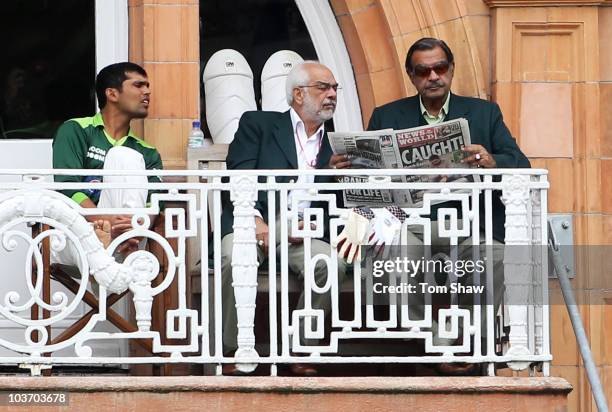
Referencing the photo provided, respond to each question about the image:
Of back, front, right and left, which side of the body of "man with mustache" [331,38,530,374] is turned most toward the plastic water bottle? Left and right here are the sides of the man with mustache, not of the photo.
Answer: right

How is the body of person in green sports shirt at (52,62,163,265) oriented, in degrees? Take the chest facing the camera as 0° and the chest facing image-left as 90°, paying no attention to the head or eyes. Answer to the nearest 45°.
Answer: approximately 315°

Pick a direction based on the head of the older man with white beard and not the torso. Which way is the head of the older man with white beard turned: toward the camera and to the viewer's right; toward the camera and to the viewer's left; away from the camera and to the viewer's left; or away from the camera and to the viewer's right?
toward the camera and to the viewer's right

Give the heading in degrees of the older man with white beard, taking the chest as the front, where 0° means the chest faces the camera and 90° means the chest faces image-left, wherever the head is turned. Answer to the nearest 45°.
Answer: approximately 315°
